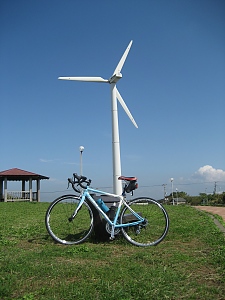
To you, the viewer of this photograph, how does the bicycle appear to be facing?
facing to the left of the viewer

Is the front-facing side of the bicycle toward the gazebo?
no
